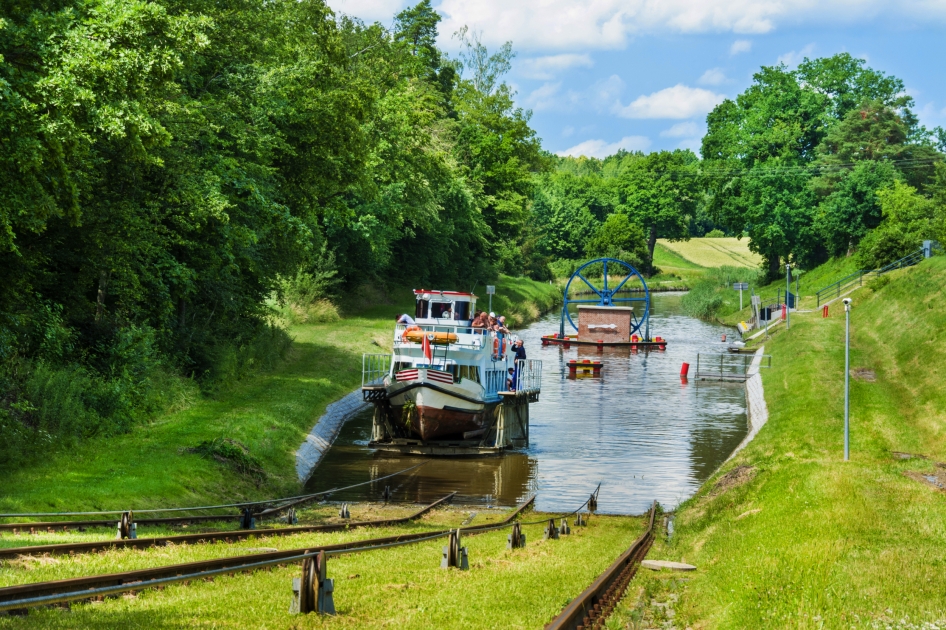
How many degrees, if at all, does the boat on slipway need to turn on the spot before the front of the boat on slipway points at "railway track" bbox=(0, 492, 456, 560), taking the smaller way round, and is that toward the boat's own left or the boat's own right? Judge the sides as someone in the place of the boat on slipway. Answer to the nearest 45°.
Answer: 0° — it already faces it

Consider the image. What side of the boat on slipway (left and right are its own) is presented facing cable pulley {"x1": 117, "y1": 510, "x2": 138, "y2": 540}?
front

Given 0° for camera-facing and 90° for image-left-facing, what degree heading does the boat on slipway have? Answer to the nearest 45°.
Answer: approximately 0°

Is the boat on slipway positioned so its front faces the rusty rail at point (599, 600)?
yes

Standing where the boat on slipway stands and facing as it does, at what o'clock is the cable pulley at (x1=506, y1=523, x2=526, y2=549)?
The cable pulley is roughly at 12 o'clock from the boat on slipway.

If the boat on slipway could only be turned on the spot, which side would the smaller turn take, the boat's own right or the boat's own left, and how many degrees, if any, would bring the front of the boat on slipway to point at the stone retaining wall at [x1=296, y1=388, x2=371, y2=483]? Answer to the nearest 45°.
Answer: approximately 90° to the boat's own right

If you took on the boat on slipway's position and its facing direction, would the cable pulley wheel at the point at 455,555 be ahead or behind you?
ahead
